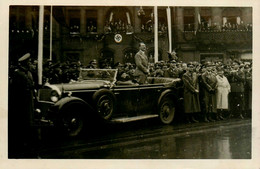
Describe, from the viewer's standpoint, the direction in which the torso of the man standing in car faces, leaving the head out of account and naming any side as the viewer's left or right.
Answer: facing the viewer and to the right of the viewer

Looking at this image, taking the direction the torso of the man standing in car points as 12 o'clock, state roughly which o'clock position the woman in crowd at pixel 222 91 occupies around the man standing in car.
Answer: The woman in crowd is roughly at 10 o'clock from the man standing in car.
